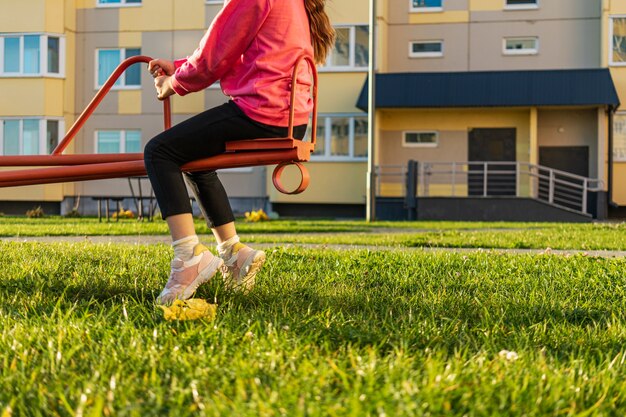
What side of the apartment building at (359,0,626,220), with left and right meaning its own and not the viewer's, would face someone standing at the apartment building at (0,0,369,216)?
right

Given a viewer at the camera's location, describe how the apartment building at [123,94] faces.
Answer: facing the viewer

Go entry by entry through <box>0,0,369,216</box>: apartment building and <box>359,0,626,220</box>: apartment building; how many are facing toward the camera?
2

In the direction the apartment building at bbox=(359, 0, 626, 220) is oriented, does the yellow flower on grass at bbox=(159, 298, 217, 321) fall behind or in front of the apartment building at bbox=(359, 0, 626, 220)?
in front

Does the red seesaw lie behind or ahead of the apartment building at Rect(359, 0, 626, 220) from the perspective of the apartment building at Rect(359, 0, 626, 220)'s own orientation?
ahead

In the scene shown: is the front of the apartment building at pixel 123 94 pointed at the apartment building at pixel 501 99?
no

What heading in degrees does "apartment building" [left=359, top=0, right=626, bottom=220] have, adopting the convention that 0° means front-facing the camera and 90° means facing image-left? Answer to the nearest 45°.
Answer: approximately 0°

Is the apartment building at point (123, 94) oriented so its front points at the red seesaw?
yes

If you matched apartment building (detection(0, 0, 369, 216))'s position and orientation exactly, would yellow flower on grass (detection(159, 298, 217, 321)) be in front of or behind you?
in front

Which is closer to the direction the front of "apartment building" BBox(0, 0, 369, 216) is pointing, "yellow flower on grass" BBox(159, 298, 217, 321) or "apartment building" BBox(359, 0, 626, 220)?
the yellow flower on grass
